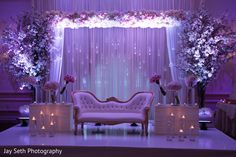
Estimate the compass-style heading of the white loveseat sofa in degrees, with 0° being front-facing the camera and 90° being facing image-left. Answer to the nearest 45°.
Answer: approximately 0°

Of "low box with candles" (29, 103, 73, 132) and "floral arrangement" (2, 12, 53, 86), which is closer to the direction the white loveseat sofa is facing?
the low box with candles

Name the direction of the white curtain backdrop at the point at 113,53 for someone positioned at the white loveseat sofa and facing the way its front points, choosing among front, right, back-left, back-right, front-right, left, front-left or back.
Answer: back

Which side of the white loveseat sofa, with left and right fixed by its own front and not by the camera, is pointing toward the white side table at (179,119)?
left

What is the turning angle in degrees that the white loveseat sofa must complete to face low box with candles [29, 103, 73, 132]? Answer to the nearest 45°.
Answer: approximately 90° to its right

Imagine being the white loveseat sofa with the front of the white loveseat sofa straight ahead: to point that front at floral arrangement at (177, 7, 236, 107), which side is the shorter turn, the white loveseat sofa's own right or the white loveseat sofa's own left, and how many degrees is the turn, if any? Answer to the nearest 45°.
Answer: approximately 90° to the white loveseat sofa's own left

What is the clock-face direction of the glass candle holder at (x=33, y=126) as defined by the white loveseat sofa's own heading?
The glass candle holder is roughly at 3 o'clock from the white loveseat sofa.

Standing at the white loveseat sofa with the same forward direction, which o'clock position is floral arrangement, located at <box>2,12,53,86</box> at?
The floral arrangement is roughly at 4 o'clock from the white loveseat sofa.

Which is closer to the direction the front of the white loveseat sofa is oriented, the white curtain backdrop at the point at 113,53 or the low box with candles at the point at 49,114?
the low box with candles
